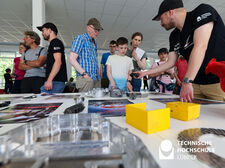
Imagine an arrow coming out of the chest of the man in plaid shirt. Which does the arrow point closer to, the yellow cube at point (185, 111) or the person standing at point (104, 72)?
the yellow cube

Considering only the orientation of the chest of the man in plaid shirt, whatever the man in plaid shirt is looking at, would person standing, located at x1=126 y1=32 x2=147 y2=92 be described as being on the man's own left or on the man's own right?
on the man's own left

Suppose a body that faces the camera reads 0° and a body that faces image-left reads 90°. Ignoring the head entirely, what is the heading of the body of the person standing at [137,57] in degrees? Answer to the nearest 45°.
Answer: approximately 45°
